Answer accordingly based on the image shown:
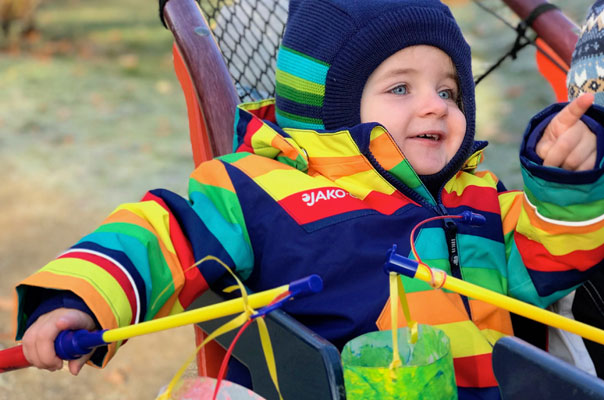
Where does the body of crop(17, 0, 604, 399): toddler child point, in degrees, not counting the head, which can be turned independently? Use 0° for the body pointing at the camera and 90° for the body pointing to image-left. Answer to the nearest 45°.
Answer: approximately 315°

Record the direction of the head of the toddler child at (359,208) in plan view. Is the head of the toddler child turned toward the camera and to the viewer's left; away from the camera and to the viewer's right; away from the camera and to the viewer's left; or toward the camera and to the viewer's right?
toward the camera and to the viewer's right
